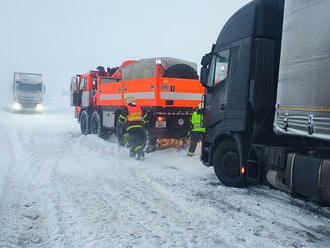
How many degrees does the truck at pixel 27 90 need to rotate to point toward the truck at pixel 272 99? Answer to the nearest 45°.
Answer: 0° — it already faces it

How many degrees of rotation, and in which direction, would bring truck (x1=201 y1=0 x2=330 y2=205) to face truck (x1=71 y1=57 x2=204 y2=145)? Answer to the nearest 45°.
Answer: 0° — it already faces it

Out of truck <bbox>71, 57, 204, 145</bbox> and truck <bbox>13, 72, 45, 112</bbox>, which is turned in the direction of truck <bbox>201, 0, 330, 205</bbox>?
truck <bbox>13, 72, 45, 112</bbox>

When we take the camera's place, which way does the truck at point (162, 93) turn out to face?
facing away from the viewer and to the left of the viewer

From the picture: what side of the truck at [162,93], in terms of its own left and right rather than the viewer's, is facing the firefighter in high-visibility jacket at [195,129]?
back

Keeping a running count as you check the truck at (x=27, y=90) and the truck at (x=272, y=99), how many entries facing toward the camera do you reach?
1

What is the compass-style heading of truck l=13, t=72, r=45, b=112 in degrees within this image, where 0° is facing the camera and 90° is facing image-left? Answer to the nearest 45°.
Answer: approximately 0°

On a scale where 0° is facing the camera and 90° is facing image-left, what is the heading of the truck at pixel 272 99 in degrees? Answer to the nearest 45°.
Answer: approximately 135°

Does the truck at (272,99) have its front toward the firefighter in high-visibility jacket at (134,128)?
yes

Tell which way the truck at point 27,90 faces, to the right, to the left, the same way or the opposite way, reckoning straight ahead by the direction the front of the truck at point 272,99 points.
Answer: the opposite way
